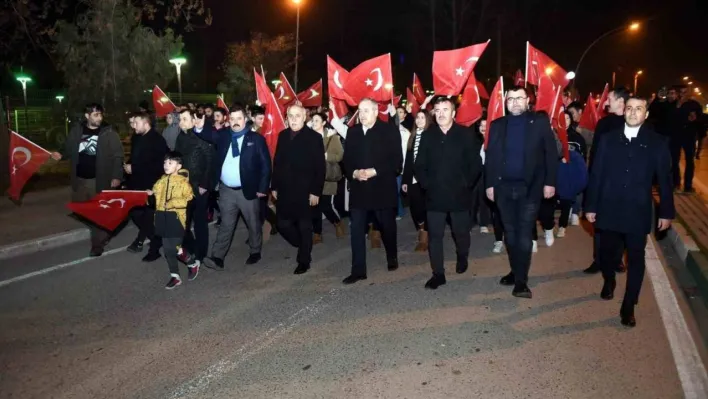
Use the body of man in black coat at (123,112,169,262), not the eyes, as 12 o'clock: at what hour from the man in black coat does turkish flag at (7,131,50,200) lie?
The turkish flag is roughly at 2 o'clock from the man in black coat.

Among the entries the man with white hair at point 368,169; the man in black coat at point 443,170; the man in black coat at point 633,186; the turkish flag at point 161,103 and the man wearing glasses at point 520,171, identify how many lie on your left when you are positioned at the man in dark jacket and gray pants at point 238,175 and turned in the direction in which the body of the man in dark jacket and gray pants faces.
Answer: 4

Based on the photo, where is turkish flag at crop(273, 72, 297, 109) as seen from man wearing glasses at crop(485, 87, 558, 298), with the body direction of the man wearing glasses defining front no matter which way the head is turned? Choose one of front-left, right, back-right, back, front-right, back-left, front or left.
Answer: back-right

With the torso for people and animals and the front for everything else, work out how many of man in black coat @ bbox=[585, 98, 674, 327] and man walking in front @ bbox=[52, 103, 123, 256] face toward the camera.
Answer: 2

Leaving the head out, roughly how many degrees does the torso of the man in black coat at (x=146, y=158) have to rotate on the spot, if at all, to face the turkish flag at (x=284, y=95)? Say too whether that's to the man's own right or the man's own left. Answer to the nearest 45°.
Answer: approximately 180°

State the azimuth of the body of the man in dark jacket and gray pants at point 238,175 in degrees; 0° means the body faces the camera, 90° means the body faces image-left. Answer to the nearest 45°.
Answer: approximately 45°

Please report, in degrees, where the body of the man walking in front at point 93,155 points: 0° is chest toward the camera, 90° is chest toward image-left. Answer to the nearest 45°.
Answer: approximately 0°

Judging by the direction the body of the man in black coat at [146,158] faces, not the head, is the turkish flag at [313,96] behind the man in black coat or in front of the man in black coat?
behind

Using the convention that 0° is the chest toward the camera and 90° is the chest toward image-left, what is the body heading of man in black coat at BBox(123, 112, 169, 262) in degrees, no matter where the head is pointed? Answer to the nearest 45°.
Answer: approximately 45°
